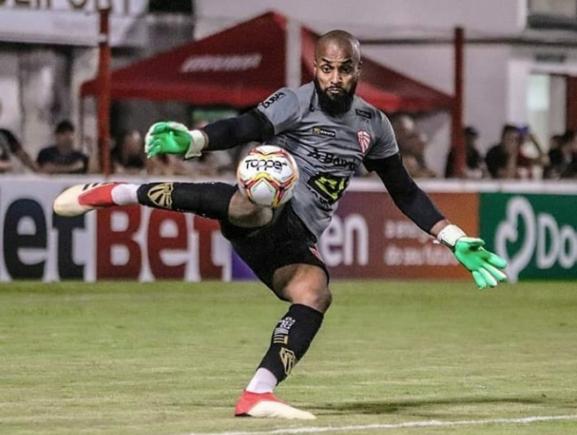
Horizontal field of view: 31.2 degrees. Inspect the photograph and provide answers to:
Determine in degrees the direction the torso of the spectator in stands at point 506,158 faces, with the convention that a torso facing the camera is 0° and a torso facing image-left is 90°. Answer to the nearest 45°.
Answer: approximately 0°

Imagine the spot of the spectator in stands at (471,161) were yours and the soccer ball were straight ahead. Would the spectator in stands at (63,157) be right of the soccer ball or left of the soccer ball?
right

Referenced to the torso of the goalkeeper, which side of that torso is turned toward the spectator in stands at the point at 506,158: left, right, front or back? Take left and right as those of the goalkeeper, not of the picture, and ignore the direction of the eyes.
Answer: back

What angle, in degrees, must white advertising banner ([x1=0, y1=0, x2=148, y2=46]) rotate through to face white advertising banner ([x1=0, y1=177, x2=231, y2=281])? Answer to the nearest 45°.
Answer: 0° — it already faces it
